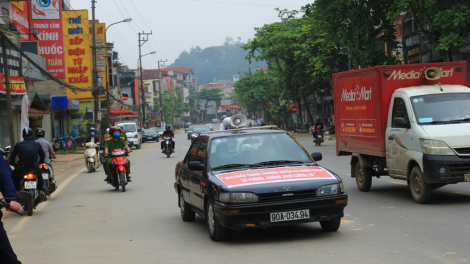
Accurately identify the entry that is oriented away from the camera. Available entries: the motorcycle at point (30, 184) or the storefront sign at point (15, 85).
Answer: the motorcycle

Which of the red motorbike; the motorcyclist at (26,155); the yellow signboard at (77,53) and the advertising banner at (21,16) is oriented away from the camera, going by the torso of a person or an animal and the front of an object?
the motorcyclist

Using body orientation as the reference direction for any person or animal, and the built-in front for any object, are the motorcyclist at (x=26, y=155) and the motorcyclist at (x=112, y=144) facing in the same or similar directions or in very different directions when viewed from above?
very different directions

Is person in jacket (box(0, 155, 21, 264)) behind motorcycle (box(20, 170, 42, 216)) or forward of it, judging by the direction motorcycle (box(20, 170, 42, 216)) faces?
behind

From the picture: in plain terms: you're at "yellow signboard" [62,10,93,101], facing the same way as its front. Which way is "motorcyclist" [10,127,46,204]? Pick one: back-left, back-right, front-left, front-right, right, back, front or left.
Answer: front

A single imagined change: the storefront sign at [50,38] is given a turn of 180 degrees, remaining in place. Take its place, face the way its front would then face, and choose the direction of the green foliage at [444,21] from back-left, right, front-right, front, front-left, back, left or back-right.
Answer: back-right

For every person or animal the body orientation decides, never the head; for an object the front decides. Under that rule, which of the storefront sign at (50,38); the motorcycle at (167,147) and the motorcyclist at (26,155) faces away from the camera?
the motorcyclist

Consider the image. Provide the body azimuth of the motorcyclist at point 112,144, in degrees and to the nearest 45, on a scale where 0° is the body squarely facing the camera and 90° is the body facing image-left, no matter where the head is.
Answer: approximately 0°

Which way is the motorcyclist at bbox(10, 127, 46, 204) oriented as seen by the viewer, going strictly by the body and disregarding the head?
away from the camera

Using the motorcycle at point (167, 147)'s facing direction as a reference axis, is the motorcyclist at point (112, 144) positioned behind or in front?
in front

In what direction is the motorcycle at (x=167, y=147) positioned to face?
toward the camera

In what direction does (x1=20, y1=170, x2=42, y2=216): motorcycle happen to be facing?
away from the camera

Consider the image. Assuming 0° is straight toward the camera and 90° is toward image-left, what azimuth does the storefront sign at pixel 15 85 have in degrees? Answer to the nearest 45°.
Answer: approximately 315°

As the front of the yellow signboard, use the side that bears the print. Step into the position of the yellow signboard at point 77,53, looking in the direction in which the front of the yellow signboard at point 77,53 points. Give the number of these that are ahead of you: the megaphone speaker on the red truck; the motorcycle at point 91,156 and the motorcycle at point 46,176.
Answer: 3

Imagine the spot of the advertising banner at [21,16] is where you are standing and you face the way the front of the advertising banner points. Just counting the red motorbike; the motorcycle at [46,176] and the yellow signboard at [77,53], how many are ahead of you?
2
